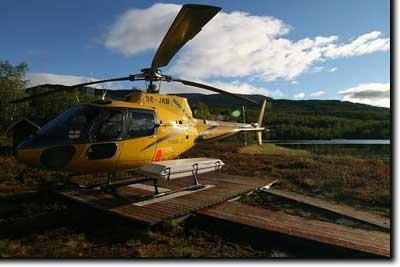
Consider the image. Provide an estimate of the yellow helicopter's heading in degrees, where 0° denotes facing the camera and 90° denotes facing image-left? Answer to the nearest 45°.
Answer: approximately 45°

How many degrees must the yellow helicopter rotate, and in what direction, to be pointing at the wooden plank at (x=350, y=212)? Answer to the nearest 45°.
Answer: approximately 135° to its left

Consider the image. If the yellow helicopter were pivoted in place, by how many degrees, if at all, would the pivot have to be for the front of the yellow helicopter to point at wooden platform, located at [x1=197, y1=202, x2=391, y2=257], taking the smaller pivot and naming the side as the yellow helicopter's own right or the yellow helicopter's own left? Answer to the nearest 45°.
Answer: approximately 90° to the yellow helicopter's own left
